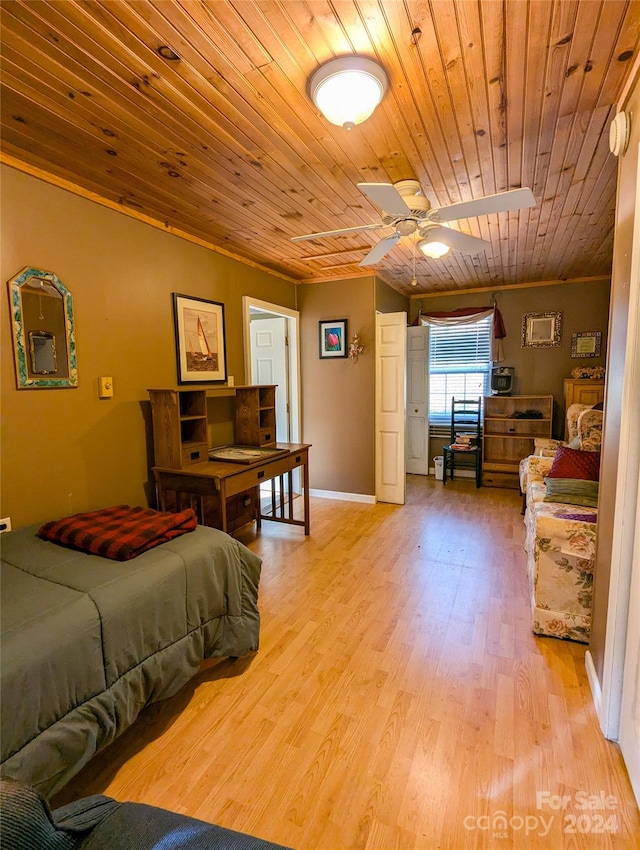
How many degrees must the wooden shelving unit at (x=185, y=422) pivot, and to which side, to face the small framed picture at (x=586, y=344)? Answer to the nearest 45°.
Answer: approximately 45° to its left

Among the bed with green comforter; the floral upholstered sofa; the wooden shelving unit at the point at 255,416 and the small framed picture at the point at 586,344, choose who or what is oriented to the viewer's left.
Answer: the floral upholstered sofa

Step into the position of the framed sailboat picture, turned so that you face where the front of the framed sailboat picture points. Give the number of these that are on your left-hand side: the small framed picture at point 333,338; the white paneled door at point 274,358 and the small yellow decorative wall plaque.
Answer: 2

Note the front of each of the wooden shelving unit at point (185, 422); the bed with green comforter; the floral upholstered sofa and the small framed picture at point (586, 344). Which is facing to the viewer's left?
the floral upholstered sofa

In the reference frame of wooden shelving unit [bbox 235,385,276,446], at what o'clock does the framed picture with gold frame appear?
The framed picture with gold frame is roughly at 10 o'clock from the wooden shelving unit.

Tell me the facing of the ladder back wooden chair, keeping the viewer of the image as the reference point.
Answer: facing the viewer

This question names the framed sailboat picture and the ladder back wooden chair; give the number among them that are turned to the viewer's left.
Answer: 0

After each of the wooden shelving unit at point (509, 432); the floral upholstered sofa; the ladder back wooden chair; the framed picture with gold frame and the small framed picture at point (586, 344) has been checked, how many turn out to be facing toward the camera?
4

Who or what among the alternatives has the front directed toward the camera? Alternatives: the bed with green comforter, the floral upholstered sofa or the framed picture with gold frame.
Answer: the framed picture with gold frame

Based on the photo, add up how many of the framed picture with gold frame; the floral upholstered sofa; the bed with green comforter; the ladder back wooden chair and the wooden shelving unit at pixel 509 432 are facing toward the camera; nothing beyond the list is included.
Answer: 3

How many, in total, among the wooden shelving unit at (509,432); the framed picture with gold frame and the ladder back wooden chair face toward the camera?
3

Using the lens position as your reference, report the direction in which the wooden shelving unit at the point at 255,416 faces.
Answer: facing the viewer and to the right of the viewer

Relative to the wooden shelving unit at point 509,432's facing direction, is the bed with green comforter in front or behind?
in front

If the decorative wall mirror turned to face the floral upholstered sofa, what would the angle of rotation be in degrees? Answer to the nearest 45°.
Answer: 0° — it already faces it

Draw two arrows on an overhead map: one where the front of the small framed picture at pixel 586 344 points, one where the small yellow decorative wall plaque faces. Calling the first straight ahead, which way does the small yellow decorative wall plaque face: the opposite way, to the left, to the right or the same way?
to the left

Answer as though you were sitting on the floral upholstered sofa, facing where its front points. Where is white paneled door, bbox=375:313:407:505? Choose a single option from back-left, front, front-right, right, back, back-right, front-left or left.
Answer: front-right

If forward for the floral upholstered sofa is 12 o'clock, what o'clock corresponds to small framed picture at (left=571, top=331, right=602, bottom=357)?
The small framed picture is roughly at 3 o'clock from the floral upholstered sofa.

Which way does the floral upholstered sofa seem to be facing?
to the viewer's left
